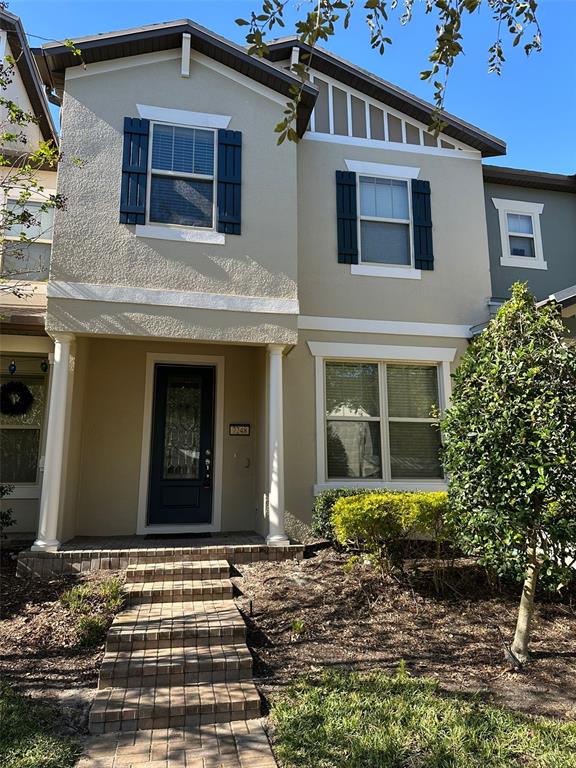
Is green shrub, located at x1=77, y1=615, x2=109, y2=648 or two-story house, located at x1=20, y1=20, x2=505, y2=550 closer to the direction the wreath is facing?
the green shrub

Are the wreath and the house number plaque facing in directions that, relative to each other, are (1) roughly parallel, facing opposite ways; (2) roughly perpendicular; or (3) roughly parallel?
roughly parallel

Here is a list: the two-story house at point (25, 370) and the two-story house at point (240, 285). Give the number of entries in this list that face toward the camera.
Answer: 2

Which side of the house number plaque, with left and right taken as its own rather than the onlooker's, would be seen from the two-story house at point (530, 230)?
left

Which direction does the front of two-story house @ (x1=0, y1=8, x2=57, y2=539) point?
toward the camera

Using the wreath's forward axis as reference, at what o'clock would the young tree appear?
The young tree is roughly at 11 o'clock from the wreath.

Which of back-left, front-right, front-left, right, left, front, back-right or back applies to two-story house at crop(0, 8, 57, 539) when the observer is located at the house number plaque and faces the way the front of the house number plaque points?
right

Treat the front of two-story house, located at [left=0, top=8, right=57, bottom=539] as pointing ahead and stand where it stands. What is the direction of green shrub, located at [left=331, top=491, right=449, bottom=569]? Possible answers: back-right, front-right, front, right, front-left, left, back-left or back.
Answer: front-left

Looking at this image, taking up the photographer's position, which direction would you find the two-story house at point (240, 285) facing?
facing the viewer

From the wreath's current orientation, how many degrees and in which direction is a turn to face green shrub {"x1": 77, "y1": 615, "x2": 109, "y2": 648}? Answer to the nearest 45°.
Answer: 0° — it already faces it

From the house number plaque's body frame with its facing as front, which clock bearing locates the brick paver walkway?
The brick paver walkway is roughly at 12 o'clock from the house number plaque.

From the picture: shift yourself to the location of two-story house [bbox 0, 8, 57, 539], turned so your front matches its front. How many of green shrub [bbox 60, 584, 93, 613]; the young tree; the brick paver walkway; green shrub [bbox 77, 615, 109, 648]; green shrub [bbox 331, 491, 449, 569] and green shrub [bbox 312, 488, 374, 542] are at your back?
0

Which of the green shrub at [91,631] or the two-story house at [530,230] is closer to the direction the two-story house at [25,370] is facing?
the green shrub

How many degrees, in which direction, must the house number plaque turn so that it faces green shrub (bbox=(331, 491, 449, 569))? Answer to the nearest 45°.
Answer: approximately 45° to its left

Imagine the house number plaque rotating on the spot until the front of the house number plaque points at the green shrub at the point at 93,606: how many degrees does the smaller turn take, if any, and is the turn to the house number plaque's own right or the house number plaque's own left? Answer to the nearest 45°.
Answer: approximately 45° to the house number plaque's own right

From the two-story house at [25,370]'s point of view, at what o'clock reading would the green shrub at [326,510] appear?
The green shrub is roughly at 10 o'clock from the two-story house.

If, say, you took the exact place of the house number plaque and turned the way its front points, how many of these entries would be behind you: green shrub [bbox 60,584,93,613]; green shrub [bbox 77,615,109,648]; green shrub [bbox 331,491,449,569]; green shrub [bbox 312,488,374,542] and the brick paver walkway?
0

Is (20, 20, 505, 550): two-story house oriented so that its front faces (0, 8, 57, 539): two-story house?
no

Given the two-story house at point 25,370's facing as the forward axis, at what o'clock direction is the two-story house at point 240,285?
the two-story house at point 240,285 is roughly at 10 o'clock from the two-story house at point 25,370.

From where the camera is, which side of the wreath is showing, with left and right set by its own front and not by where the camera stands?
front

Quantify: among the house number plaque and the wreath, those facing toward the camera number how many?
2
